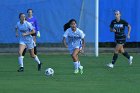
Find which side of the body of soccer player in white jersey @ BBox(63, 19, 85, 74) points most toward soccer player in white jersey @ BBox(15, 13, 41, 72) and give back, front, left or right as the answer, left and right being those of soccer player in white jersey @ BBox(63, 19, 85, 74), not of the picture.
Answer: right

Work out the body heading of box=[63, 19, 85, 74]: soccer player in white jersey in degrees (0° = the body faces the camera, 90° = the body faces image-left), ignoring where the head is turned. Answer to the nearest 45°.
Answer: approximately 0°
